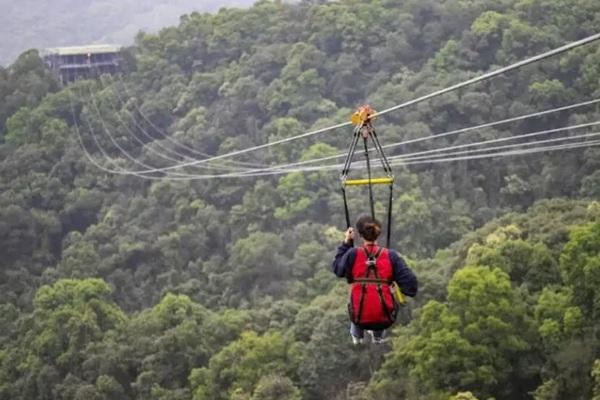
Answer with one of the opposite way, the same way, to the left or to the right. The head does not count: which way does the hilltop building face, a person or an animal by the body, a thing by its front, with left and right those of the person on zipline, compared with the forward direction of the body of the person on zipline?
the opposite way

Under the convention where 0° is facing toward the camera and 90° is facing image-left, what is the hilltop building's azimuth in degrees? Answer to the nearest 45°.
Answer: approximately 0°

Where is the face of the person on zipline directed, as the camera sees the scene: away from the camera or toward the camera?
away from the camera

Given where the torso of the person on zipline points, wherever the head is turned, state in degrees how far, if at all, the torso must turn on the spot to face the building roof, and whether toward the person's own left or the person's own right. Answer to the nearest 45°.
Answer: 0° — they already face it

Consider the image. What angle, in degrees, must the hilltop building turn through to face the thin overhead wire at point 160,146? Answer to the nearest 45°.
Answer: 0° — it already faces it

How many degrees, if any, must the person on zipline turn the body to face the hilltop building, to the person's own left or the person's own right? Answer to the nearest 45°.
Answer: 0° — they already face it

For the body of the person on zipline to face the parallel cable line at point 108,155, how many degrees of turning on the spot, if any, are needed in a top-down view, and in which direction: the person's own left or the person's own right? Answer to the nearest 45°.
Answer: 0° — they already face it

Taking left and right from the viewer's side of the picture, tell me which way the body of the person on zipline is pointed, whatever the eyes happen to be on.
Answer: facing away from the viewer
